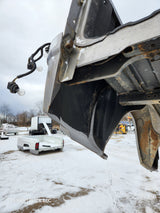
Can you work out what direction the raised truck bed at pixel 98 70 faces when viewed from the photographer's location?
facing away from the viewer and to the right of the viewer

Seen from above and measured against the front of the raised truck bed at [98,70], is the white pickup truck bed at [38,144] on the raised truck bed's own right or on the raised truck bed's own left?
on the raised truck bed's own left
